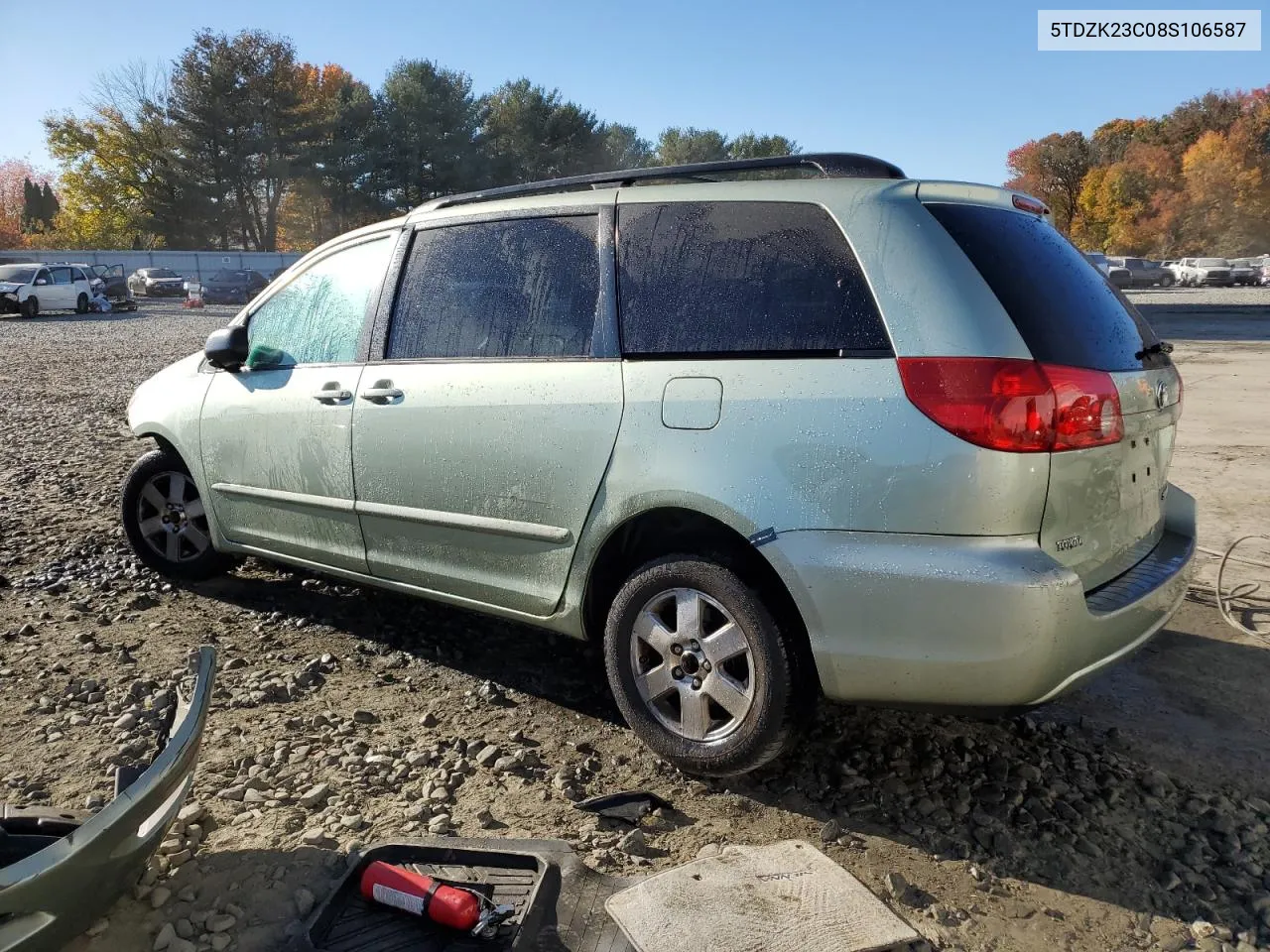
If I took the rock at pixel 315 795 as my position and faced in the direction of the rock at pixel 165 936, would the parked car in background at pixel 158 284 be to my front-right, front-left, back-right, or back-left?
back-right

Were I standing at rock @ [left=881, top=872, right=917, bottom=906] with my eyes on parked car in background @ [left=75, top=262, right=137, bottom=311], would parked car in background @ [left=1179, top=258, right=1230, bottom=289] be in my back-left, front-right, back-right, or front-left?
front-right

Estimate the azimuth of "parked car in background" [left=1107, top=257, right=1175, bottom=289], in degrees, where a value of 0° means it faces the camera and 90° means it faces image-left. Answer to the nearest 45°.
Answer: approximately 270°

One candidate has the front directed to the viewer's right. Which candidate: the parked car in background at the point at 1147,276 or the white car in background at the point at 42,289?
the parked car in background

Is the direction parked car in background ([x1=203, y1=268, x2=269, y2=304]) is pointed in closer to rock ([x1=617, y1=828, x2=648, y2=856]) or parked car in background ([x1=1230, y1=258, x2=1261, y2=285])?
the rock

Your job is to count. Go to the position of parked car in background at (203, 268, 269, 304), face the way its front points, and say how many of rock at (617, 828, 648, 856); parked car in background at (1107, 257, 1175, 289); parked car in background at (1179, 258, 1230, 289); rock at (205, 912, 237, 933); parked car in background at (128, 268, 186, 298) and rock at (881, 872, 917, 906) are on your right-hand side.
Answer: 1

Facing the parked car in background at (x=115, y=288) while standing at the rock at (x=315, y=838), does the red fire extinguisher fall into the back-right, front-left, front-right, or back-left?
back-right

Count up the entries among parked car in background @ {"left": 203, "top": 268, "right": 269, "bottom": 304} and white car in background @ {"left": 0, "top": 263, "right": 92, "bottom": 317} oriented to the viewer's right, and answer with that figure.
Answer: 0

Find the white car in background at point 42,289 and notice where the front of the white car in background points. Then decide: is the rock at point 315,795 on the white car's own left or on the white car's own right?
on the white car's own left
